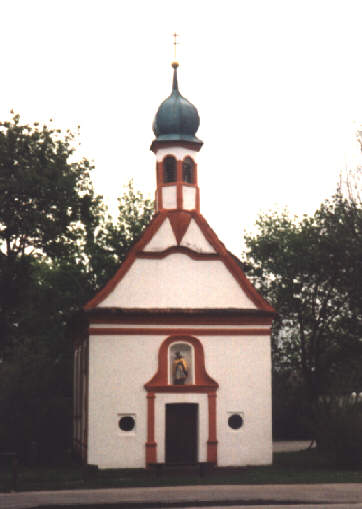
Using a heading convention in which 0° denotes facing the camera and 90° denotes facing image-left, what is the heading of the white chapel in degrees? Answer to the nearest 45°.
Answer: approximately 0°

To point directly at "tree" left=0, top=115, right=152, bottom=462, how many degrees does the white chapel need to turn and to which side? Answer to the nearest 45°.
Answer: approximately 135° to its right

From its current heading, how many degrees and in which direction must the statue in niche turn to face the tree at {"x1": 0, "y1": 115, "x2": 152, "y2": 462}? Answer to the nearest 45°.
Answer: approximately 135° to its right

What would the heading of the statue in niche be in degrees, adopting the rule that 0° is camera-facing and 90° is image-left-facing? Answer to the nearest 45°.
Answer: approximately 0°
